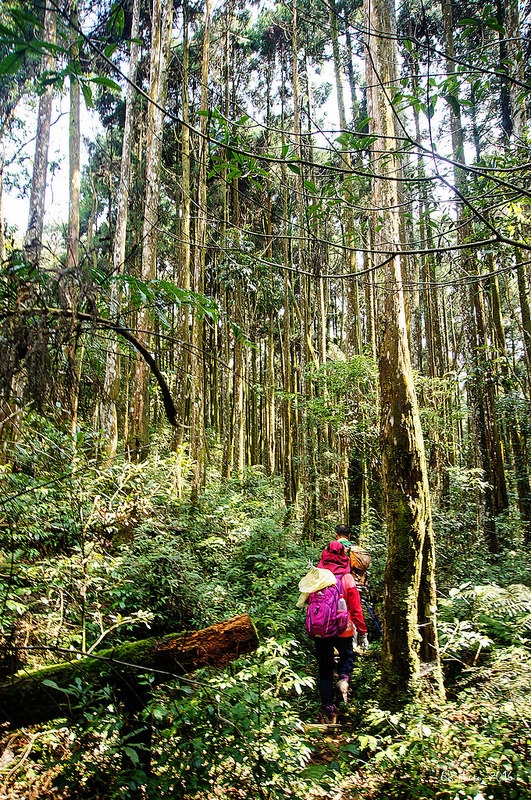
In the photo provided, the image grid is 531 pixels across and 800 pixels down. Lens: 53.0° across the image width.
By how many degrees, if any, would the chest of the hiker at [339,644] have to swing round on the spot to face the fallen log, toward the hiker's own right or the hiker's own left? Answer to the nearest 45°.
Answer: approximately 135° to the hiker's own left

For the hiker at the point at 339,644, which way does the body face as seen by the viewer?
away from the camera

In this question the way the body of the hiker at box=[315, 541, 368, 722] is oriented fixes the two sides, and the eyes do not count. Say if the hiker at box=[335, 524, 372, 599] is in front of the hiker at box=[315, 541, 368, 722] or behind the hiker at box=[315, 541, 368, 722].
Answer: in front

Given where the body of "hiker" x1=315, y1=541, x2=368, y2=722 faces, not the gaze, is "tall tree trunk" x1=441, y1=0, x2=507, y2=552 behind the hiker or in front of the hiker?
in front
